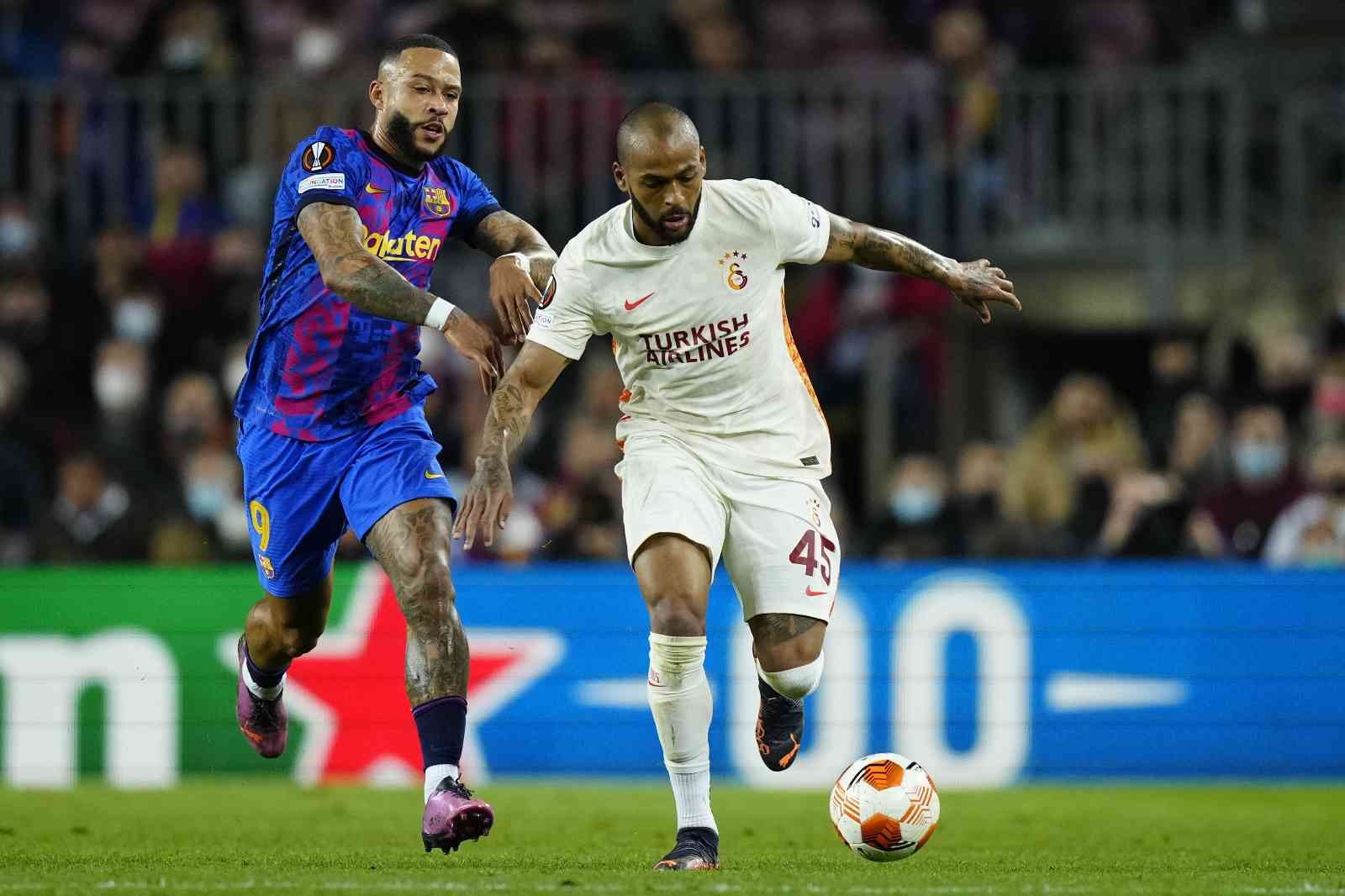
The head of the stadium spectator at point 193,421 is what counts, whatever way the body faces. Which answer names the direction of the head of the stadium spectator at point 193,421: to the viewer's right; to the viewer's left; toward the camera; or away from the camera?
toward the camera

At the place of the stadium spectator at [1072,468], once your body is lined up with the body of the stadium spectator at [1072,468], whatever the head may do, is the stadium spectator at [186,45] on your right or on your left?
on your right

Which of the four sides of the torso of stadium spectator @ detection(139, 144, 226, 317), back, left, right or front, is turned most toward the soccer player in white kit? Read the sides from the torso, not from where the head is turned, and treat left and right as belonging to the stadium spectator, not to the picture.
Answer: front

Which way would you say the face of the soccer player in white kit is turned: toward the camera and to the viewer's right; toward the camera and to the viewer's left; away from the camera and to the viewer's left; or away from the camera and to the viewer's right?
toward the camera and to the viewer's right

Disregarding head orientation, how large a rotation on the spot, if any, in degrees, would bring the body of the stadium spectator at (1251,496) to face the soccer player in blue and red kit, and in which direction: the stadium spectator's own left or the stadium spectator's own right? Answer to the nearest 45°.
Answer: approximately 45° to the stadium spectator's own right

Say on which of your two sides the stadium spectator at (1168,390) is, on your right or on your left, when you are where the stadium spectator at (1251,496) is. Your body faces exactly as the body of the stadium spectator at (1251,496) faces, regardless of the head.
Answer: on your right

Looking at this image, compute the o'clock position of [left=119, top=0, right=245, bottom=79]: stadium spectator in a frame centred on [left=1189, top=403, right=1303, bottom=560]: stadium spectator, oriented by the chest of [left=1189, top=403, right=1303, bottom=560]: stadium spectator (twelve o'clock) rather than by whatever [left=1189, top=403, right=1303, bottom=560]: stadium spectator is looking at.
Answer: [left=119, top=0, right=245, bottom=79]: stadium spectator is roughly at 3 o'clock from [left=1189, top=403, right=1303, bottom=560]: stadium spectator.

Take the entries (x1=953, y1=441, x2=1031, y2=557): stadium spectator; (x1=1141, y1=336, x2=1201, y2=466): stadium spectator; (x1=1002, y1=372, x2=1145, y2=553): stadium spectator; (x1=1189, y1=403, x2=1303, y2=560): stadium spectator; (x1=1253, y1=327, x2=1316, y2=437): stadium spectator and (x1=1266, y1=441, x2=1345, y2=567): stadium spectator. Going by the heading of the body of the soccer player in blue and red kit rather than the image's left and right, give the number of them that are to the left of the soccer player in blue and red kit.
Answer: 6

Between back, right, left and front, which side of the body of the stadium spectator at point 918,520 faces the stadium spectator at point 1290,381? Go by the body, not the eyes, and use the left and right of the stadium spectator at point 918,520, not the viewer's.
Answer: left

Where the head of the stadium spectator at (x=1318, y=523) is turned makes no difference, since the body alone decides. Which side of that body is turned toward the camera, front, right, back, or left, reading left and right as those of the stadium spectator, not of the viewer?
front

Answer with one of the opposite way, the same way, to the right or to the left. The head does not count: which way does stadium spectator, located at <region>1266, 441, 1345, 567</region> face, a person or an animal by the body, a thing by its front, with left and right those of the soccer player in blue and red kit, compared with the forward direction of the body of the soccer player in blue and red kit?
to the right

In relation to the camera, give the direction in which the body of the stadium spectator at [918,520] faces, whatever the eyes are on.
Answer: toward the camera

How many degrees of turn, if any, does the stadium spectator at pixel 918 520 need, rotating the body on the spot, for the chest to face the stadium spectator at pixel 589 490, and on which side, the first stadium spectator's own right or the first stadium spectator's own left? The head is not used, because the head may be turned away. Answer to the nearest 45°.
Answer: approximately 90° to the first stadium spectator's own right

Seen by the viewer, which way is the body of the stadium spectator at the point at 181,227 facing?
toward the camera

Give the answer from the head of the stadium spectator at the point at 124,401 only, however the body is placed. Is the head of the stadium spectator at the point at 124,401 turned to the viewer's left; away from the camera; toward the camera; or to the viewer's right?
toward the camera

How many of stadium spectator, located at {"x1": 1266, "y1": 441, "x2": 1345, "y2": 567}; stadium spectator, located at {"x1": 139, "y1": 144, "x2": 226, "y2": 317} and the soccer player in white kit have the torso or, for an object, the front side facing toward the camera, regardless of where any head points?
3

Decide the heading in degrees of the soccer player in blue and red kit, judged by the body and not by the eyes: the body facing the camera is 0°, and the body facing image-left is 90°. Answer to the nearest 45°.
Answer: approximately 315°

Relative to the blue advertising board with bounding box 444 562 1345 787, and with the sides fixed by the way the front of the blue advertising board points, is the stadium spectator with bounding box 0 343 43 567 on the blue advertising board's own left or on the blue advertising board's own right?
on the blue advertising board's own right

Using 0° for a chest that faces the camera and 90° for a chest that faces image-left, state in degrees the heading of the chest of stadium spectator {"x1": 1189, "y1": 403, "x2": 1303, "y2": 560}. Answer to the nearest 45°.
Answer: approximately 0°
